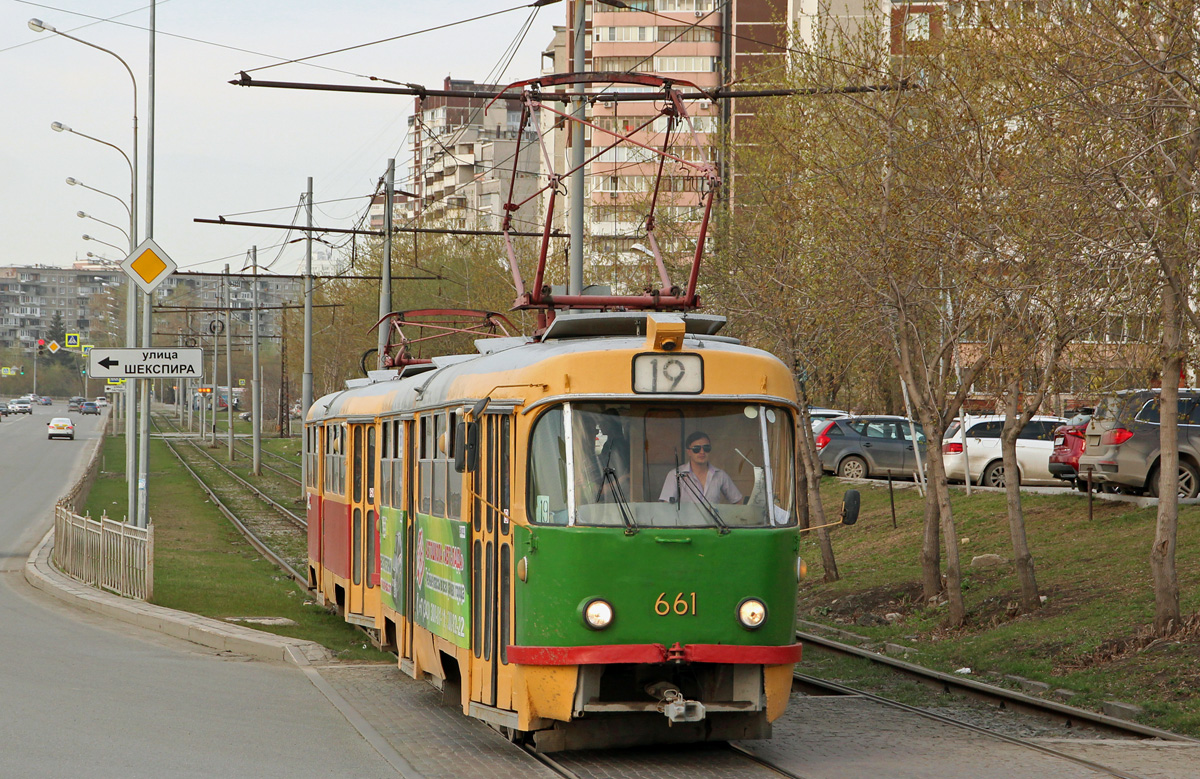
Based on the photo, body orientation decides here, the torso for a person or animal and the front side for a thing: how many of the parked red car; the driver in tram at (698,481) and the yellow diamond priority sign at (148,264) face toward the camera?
2

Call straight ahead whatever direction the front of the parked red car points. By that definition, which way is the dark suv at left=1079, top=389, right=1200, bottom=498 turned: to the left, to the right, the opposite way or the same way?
the same way

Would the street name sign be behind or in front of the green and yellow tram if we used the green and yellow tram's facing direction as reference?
behind

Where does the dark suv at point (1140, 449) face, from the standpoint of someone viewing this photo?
facing away from the viewer and to the right of the viewer

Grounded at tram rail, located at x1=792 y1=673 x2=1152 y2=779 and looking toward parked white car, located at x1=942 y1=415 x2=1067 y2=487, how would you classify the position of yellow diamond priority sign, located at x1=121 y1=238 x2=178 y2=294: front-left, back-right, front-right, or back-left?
front-left

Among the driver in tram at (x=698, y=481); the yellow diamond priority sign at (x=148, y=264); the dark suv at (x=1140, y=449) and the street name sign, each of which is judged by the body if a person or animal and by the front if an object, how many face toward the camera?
3

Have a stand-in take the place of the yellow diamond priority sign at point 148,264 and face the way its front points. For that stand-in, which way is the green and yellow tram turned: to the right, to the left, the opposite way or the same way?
the same way

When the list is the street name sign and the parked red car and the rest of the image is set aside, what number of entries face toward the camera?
1

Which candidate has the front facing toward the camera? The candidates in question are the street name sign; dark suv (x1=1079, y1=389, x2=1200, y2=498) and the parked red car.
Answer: the street name sign

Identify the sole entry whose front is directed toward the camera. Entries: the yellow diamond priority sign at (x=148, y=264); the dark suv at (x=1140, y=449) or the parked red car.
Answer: the yellow diamond priority sign

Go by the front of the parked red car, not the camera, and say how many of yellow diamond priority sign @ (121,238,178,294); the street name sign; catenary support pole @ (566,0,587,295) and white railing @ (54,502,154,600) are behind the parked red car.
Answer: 4

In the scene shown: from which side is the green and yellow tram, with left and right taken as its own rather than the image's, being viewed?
front

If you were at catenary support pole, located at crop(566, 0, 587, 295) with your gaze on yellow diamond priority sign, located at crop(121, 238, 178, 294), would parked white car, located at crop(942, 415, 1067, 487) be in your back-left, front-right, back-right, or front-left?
back-right

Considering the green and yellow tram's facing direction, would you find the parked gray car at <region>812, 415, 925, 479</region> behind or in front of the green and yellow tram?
behind

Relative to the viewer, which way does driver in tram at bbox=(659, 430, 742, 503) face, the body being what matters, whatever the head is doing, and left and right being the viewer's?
facing the viewer
